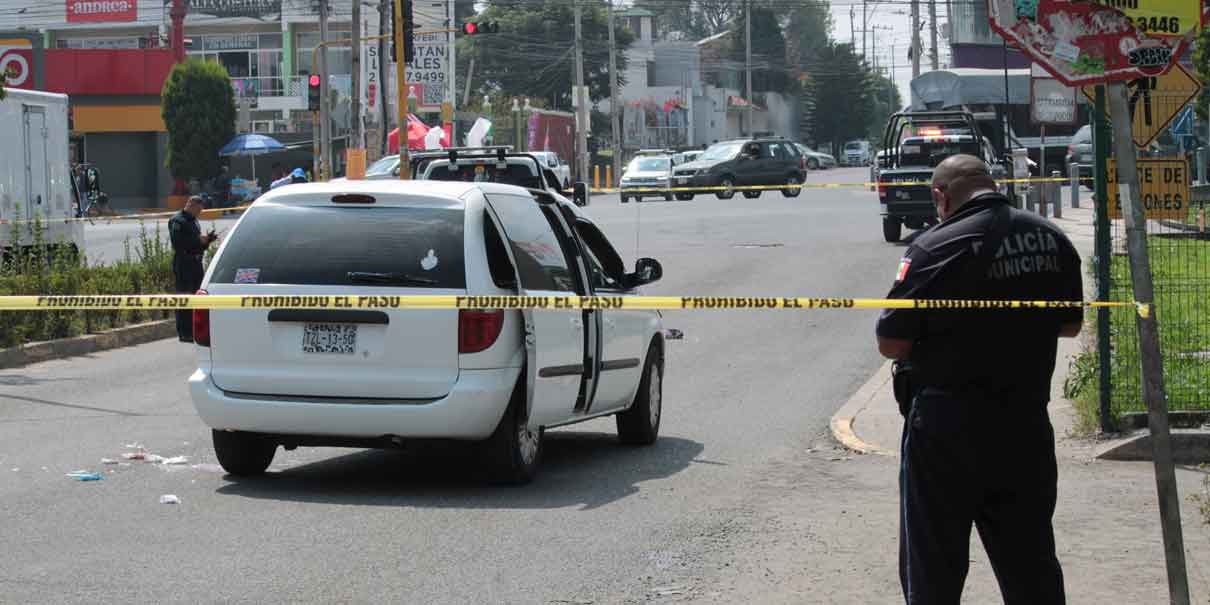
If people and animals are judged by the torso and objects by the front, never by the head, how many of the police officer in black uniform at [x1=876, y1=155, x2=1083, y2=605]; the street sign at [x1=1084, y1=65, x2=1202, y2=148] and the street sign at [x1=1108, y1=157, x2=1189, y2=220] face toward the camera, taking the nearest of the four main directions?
2

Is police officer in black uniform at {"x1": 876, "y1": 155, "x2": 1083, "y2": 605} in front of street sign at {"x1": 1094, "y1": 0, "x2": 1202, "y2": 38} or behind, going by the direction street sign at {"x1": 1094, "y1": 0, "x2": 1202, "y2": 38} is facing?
in front

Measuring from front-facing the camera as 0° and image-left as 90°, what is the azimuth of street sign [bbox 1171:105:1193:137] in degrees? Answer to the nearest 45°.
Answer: approximately 0°

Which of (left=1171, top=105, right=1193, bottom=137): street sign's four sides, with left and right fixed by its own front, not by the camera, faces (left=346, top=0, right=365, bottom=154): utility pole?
right

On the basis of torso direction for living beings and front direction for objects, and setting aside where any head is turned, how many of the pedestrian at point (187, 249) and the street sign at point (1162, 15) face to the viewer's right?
1

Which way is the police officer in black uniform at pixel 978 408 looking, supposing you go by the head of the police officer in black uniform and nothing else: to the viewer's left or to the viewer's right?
to the viewer's left

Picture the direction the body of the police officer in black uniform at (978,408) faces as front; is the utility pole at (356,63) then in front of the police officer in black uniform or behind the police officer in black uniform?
in front

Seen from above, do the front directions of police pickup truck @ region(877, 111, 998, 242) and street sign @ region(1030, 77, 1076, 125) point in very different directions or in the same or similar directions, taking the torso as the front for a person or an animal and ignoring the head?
very different directions
